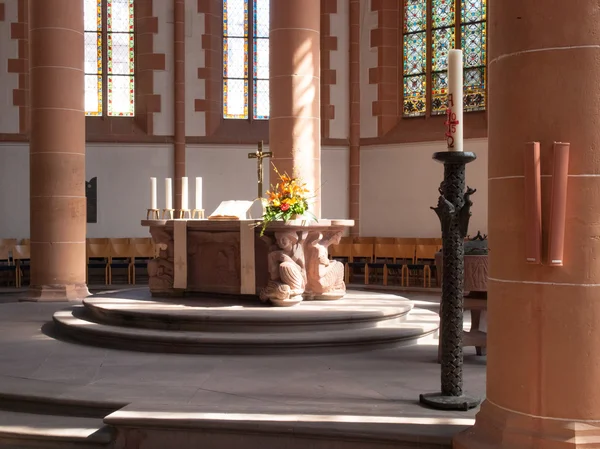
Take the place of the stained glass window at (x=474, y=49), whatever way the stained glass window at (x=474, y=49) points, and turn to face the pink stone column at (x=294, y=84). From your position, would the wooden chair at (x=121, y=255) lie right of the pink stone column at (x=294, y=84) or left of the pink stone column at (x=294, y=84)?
right

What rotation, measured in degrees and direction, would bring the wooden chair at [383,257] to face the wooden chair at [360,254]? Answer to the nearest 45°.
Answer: approximately 90° to its right

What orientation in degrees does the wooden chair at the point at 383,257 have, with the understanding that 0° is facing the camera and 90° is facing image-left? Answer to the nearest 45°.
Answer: approximately 45°

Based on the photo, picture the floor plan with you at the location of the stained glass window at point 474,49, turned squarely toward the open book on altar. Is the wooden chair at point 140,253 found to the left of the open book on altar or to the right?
right
